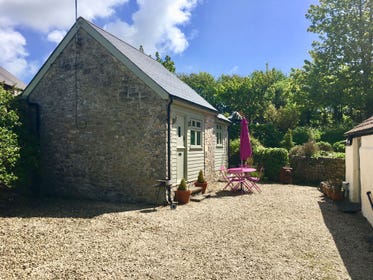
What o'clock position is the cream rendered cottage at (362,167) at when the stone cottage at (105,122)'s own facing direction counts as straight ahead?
the cream rendered cottage at (362,167) is roughly at 1 o'clock from the stone cottage at (105,122).

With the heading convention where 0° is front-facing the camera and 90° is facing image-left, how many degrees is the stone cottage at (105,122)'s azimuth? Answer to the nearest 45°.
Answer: approximately 270°

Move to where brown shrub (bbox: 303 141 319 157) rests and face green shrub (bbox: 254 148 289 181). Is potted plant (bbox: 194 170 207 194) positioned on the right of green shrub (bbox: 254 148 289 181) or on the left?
left

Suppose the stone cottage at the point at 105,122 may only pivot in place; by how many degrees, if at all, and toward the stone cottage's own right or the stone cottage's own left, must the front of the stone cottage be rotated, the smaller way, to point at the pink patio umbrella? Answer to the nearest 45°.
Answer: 0° — it already faces it

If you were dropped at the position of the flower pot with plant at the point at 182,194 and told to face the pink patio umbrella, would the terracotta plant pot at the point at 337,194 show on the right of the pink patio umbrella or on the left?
right

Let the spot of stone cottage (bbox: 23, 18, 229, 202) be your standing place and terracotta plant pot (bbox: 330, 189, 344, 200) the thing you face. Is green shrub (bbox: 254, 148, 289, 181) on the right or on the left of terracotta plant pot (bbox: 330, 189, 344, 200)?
left
